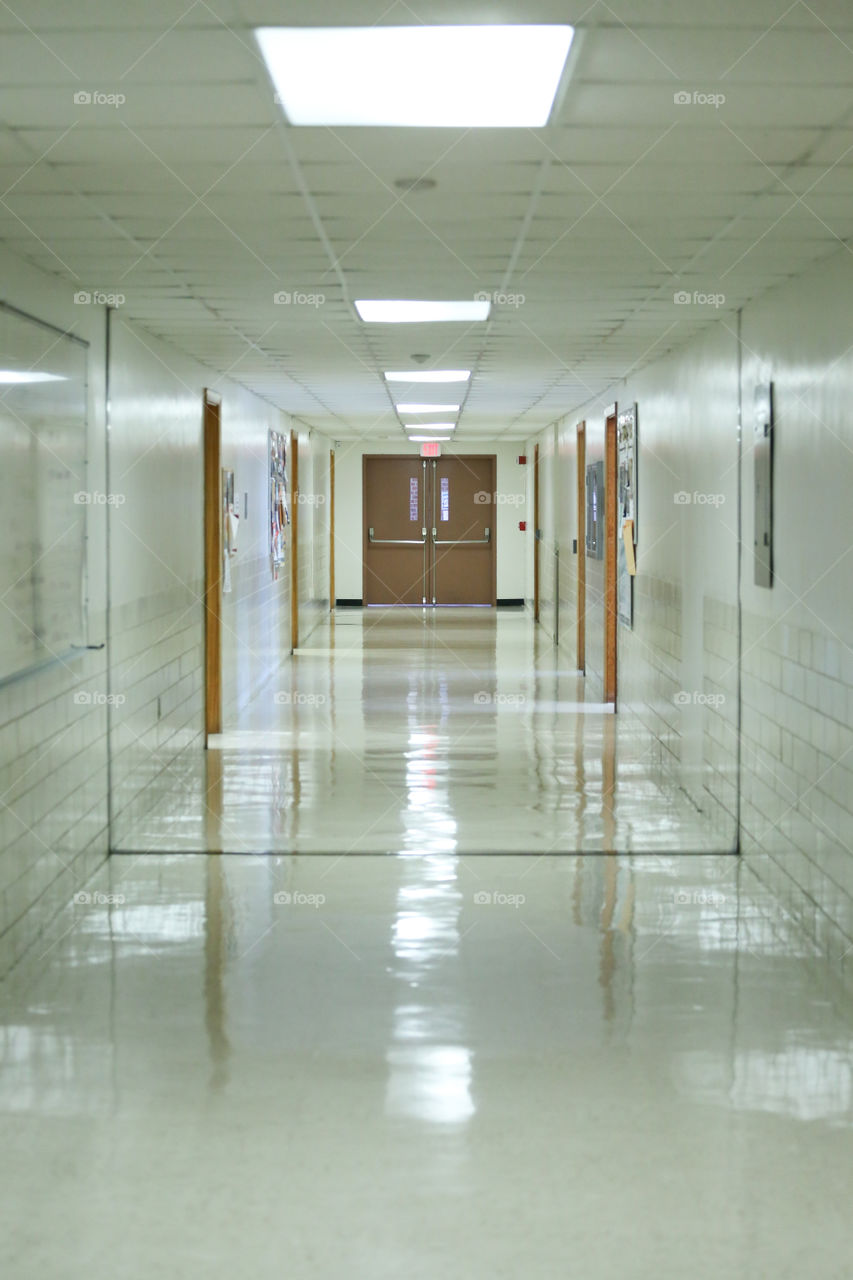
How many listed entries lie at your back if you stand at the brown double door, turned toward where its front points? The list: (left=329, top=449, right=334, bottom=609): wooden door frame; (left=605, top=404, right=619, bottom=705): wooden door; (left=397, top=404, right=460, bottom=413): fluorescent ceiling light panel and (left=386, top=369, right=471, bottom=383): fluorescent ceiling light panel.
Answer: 0

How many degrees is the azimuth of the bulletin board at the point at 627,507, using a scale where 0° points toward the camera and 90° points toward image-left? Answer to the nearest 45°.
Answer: approximately 90°

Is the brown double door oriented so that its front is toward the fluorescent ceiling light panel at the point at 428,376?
yes

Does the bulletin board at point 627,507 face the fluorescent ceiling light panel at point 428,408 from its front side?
no

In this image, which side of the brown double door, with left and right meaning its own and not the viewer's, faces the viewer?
front

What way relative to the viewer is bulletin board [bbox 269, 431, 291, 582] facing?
to the viewer's right

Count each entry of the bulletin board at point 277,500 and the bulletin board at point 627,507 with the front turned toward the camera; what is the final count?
0

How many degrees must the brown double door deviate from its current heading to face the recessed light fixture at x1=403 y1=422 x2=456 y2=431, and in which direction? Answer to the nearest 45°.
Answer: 0° — it already faces it

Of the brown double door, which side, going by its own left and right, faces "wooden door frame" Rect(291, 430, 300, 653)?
front

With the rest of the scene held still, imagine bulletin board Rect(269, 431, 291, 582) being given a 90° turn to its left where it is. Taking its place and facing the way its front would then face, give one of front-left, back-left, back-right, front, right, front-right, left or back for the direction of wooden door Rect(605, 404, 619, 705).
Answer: back-right

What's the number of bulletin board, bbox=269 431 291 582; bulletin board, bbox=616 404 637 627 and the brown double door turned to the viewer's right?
1

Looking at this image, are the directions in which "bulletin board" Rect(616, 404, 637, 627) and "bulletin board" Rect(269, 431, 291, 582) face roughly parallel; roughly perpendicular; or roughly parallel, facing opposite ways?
roughly parallel, facing opposite ways

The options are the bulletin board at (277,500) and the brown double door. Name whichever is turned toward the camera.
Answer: the brown double door

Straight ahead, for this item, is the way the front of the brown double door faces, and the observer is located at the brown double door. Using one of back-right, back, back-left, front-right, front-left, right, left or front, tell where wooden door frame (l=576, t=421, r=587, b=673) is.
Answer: front

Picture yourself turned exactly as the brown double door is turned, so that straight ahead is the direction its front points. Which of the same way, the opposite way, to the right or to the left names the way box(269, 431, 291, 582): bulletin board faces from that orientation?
to the left

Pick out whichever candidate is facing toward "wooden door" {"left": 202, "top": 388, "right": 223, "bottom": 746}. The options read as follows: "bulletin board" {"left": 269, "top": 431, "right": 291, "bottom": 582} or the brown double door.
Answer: the brown double door

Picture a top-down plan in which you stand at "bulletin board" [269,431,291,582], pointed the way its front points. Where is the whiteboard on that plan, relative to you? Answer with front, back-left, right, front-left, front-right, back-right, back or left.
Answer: right

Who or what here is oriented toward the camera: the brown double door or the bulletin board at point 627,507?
the brown double door

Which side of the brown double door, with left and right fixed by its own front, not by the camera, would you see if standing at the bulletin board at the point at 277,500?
front
